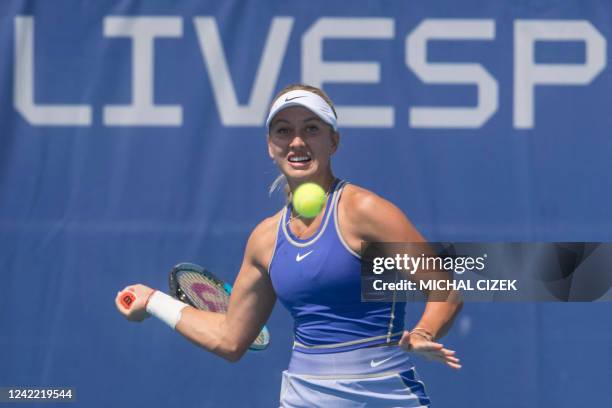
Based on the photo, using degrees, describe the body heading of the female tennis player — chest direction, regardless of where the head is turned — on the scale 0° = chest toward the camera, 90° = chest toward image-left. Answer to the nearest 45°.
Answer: approximately 45°
